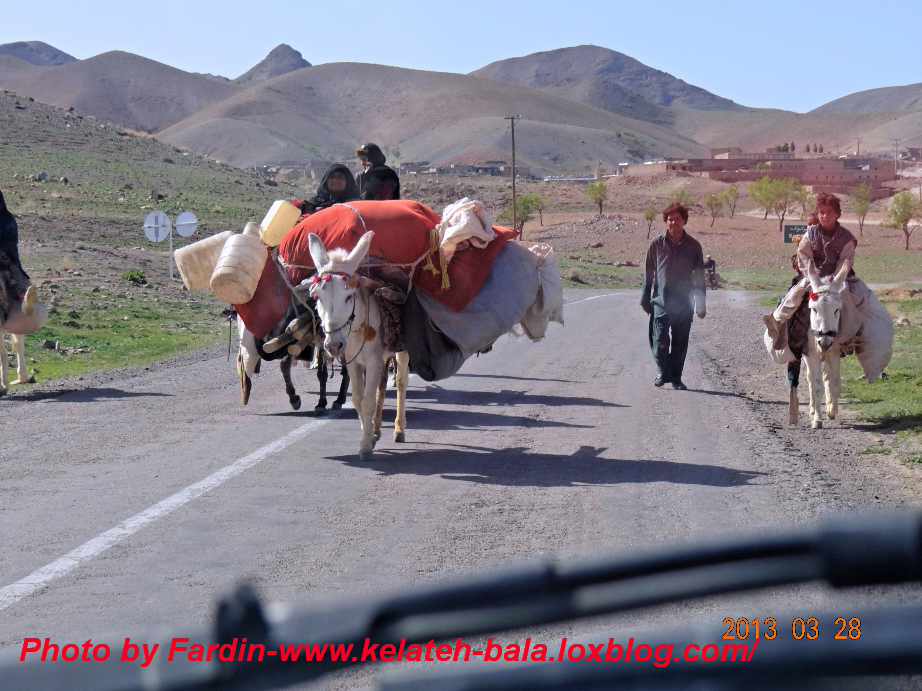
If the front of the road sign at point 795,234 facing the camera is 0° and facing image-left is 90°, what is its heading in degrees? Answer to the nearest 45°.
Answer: approximately 0°

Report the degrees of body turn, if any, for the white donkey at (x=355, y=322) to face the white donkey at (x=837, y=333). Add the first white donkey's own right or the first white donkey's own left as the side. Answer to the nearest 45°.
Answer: approximately 135° to the first white donkey's own left

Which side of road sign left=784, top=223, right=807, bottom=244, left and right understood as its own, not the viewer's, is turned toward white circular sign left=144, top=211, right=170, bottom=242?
right

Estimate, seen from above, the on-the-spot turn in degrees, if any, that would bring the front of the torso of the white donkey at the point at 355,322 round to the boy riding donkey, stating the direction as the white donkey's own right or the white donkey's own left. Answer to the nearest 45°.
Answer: approximately 135° to the white donkey's own left

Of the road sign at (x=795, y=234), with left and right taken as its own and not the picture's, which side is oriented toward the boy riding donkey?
front

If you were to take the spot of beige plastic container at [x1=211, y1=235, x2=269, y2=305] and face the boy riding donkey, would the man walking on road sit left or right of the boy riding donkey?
left

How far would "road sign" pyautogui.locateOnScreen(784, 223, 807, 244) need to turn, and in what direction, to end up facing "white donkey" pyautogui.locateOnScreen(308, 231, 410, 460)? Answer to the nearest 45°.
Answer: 0° — it already faces it

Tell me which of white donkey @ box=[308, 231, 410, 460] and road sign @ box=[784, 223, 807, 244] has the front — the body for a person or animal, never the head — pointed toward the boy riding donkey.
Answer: the road sign

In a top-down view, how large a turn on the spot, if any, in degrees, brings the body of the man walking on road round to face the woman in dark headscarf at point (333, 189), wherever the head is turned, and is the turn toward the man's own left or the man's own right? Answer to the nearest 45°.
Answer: approximately 45° to the man's own right
